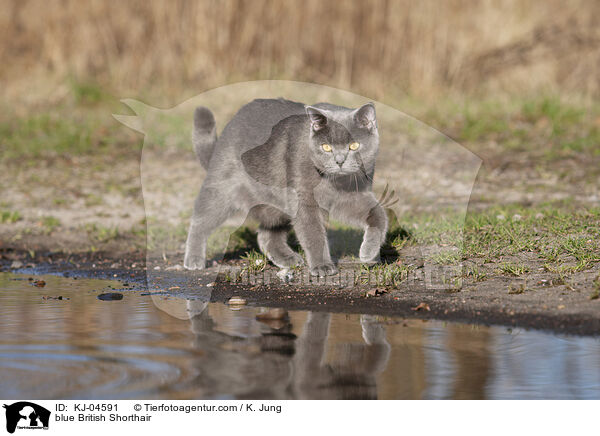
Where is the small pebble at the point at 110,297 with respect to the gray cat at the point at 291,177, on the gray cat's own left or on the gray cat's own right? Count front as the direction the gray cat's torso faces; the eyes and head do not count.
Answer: on the gray cat's own right

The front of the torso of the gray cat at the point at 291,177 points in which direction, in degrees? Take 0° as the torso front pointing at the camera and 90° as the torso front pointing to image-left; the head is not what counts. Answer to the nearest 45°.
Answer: approximately 315°
